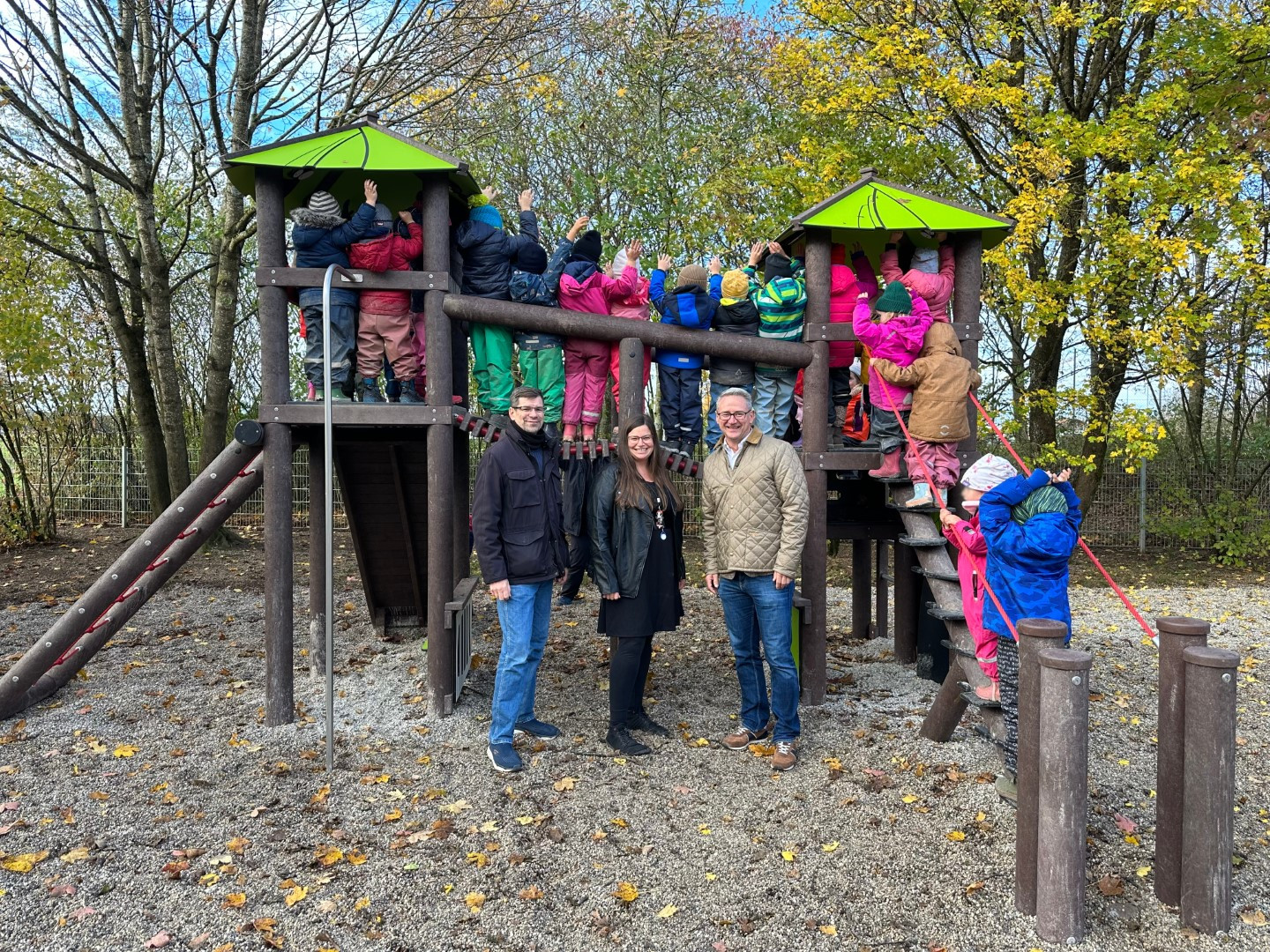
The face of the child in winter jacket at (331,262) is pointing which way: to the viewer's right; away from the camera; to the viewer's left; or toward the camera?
away from the camera

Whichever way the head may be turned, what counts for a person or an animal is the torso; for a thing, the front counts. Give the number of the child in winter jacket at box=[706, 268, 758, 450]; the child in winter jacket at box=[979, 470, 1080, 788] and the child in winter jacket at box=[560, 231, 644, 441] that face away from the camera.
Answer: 3

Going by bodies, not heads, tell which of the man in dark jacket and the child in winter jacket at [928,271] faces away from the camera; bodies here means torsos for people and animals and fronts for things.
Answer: the child in winter jacket

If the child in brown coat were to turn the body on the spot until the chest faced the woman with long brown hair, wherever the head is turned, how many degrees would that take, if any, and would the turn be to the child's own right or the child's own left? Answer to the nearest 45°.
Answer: approximately 135° to the child's own left

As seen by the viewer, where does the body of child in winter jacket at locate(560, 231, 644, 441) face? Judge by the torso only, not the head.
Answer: away from the camera

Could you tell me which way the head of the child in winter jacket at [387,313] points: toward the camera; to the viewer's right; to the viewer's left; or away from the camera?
away from the camera

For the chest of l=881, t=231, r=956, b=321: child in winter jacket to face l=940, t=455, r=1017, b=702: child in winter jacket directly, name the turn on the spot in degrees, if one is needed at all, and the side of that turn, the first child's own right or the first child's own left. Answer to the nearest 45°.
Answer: approximately 180°

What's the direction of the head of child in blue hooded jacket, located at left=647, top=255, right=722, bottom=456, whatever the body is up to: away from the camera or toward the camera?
away from the camera

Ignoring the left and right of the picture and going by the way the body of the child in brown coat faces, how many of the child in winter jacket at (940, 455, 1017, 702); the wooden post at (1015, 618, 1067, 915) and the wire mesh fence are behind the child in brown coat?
2

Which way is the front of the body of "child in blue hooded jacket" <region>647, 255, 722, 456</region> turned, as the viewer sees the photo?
away from the camera

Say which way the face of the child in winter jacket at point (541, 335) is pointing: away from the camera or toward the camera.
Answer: away from the camera

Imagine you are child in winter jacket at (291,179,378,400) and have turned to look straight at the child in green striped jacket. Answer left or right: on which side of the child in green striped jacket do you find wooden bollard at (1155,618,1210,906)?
right

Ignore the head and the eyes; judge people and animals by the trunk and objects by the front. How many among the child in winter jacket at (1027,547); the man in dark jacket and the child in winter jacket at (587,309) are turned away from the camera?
2

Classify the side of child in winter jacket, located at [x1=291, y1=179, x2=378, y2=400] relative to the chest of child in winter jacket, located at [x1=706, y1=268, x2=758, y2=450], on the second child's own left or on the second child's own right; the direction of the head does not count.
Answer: on the second child's own left

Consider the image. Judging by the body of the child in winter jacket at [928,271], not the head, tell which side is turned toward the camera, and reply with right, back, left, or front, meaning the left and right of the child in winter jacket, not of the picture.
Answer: back

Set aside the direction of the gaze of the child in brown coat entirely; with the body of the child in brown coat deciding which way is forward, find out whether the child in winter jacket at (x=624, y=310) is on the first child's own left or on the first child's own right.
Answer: on the first child's own left

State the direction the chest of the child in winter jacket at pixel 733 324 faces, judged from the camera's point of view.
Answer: away from the camera

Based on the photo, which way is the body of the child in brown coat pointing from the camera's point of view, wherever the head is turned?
away from the camera
